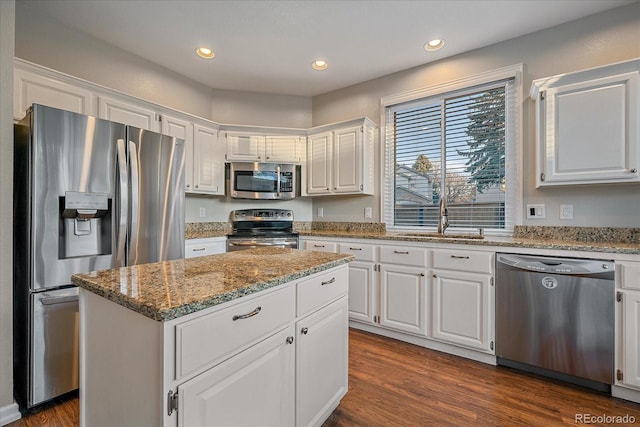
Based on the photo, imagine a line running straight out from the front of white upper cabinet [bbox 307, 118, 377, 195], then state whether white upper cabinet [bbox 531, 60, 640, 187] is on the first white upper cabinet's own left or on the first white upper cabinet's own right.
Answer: on the first white upper cabinet's own left

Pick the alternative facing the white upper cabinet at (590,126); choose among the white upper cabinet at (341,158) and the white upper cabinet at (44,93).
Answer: the white upper cabinet at (44,93)

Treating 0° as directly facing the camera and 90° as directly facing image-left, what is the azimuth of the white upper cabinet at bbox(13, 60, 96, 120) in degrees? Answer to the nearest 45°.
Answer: approximately 315°

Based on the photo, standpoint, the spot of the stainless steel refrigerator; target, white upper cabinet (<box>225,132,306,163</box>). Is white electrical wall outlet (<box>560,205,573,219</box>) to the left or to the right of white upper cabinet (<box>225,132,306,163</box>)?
right

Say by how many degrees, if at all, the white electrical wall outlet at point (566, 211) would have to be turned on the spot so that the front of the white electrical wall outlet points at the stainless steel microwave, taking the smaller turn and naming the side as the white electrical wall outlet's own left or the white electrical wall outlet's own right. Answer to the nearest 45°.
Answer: approximately 90° to the white electrical wall outlet's own right

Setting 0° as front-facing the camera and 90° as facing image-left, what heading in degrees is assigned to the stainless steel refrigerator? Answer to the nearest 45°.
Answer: approximately 315°

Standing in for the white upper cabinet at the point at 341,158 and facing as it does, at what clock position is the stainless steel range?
The stainless steel range is roughly at 2 o'clock from the white upper cabinet.

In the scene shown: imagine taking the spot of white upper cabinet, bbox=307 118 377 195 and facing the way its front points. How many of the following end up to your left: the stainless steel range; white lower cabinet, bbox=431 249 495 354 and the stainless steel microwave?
1
